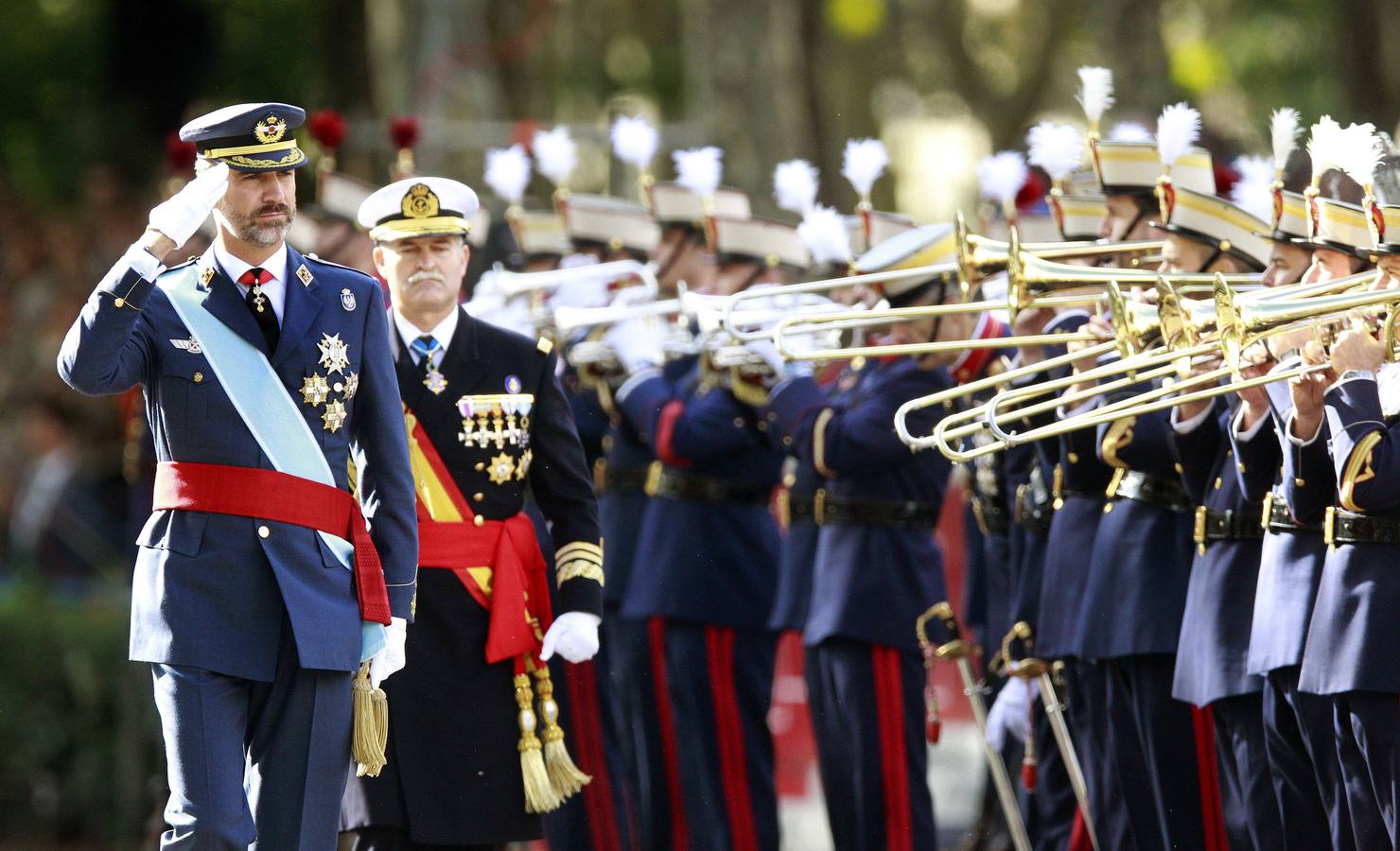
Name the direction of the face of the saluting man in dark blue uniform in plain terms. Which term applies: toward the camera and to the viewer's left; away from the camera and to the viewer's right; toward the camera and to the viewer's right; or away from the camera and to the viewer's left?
toward the camera and to the viewer's right

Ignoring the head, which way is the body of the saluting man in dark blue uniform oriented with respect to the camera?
toward the camera
